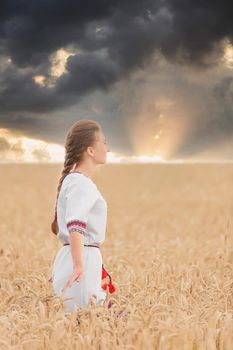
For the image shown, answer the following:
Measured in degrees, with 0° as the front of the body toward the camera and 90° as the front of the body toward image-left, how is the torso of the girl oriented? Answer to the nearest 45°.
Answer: approximately 270°

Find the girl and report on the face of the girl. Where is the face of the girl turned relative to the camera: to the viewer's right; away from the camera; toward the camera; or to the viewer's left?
to the viewer's right
